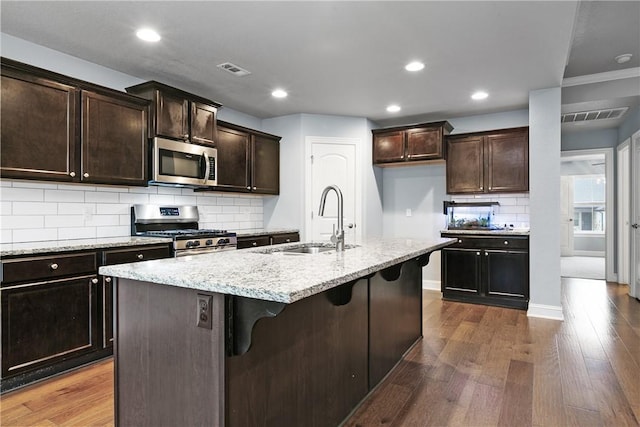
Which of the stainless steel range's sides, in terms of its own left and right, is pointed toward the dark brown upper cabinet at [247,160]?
left

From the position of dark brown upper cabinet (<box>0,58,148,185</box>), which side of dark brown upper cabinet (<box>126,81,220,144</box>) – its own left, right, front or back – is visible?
right

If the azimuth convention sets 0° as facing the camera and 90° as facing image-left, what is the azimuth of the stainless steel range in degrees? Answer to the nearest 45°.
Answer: approximately 315°

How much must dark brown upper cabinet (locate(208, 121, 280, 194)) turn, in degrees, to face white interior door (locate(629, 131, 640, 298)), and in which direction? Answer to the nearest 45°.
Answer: approximately 45° to its left

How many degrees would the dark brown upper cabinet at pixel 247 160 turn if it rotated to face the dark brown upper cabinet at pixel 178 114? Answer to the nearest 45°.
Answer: approximately 90° to its right

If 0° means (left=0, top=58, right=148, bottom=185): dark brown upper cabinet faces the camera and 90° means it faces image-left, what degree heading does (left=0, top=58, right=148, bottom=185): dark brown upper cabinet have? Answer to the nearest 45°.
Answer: approximately 315°

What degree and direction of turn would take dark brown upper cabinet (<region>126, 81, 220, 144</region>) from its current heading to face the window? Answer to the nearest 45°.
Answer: approximately 45° to its left

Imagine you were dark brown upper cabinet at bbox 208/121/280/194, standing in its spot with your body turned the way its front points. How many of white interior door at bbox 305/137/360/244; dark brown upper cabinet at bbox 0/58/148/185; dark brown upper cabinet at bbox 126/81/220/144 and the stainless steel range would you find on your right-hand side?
3

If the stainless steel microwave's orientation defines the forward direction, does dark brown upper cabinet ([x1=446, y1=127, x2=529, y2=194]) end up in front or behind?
in front

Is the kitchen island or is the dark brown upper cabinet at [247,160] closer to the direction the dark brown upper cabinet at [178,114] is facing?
the kitchen island

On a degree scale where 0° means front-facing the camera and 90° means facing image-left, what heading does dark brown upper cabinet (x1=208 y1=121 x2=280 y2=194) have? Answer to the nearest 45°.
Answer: approximately 315°

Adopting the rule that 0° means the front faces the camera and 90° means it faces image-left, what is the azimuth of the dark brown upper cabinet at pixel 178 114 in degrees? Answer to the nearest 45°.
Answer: approximately 315°

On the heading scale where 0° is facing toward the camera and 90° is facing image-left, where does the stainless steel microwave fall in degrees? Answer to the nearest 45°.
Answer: approximately 315°
